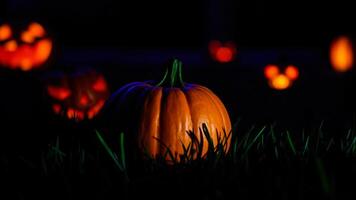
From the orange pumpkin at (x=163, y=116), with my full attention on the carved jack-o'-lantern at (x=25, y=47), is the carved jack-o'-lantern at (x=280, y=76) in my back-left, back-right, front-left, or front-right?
front-right

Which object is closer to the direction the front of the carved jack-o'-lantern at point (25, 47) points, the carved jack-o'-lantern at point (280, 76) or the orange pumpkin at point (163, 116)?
the orange pumpkin

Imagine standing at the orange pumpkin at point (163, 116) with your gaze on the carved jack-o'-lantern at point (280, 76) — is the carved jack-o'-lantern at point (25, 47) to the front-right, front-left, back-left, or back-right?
front-left

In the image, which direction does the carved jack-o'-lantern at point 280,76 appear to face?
toward the camera

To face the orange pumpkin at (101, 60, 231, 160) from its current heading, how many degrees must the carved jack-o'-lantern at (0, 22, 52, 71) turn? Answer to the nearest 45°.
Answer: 0° — it already faces it

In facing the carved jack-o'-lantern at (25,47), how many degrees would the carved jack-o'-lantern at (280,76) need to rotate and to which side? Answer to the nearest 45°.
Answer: approximately 90° to its right

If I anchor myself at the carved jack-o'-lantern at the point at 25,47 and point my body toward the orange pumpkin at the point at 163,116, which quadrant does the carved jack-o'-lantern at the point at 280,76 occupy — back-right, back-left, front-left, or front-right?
front-left

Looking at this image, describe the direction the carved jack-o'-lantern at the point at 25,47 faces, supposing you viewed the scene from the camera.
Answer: facing the viewer

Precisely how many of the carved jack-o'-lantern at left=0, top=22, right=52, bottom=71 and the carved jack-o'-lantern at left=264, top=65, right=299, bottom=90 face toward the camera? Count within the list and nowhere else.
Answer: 2

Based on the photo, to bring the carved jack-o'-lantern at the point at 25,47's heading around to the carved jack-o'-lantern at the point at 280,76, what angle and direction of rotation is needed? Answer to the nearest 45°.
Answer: approximately 90° to its left

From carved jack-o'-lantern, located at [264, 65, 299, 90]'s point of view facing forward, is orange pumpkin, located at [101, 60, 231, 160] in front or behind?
in front
